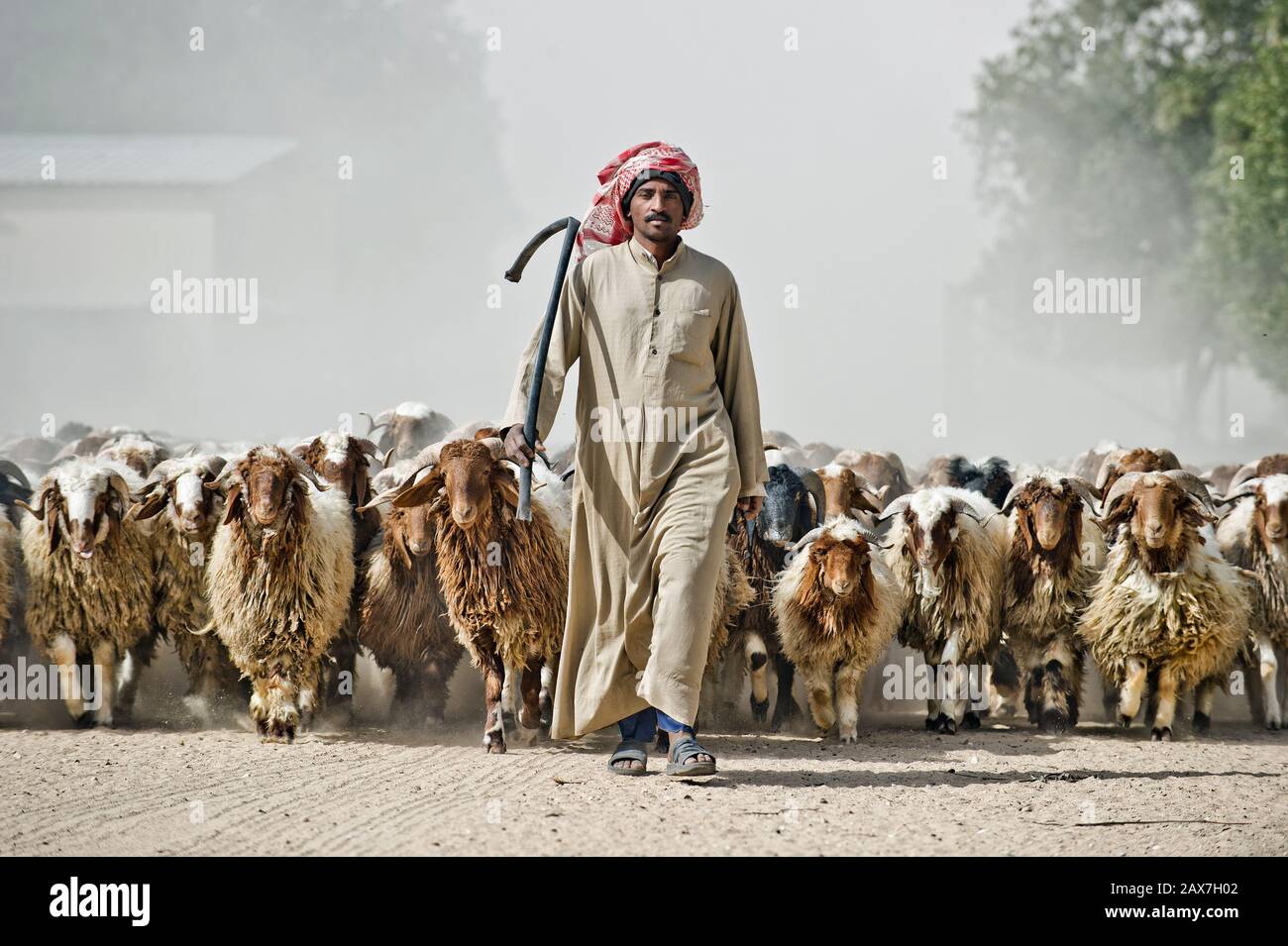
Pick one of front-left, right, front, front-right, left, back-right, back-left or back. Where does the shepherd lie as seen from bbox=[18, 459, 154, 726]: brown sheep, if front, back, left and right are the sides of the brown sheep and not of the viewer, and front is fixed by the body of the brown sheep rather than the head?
front-left

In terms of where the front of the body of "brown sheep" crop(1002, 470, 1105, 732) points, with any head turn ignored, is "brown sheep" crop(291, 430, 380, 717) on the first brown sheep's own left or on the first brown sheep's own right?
on the first brown sheep's own right

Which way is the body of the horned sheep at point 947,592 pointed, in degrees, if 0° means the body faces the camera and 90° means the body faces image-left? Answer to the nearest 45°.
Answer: approximately 0°

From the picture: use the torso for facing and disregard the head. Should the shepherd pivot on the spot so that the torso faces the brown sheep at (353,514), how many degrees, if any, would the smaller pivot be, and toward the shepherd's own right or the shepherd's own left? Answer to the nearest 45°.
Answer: approximately 135° to the shepherd's own right

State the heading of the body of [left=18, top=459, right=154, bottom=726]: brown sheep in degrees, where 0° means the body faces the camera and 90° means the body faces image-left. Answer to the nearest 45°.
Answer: approximately 0°

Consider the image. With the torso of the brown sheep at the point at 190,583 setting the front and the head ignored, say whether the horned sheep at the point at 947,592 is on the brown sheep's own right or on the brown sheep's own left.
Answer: on the brown sheep's own left

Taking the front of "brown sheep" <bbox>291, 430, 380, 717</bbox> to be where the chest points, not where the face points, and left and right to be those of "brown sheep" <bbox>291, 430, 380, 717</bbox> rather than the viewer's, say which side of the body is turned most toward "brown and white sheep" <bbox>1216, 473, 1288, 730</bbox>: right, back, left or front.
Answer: left

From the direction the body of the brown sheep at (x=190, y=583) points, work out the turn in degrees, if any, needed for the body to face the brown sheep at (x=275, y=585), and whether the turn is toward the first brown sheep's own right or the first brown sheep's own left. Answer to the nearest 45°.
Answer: approximately 45° to the first brown sheep's own left

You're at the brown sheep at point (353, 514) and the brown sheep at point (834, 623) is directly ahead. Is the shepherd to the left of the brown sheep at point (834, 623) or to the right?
right

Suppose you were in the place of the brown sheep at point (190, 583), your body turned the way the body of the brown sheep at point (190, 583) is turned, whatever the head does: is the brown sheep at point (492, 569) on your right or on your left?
on your left
